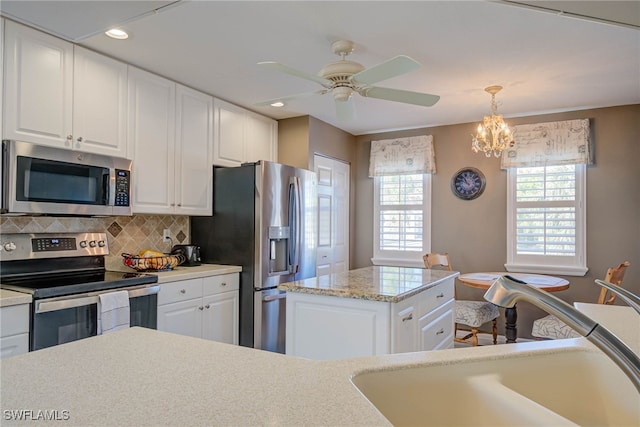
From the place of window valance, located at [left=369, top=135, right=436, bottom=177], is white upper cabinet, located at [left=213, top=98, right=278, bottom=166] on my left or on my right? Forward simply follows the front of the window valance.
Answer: on my right

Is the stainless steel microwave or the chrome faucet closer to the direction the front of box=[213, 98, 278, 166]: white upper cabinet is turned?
the chrome faucet

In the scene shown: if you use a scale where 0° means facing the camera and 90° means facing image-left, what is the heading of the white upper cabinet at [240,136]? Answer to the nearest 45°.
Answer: approximately 315°

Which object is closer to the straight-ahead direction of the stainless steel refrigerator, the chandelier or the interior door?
the chandelier

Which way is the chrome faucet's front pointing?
to the viewer's left

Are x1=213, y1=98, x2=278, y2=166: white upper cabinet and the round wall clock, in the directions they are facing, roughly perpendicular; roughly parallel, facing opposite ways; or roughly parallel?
roughly perpendicular

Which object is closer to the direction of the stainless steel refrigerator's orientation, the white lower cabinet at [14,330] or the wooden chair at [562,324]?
the wooden chair
